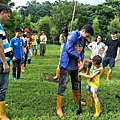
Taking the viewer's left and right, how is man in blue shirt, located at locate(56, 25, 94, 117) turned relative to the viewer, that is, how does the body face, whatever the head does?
facing the viewer and to the right of the viewer

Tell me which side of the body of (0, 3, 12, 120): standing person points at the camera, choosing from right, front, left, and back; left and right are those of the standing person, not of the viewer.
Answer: right

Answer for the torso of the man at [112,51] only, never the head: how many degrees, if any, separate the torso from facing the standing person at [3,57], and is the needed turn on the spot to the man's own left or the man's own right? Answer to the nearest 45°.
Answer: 0° — they already face them

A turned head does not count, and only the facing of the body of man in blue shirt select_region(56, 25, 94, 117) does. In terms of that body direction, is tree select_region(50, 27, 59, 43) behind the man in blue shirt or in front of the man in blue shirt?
behind

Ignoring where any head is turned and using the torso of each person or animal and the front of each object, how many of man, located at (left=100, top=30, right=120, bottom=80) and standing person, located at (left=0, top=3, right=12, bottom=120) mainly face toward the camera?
1

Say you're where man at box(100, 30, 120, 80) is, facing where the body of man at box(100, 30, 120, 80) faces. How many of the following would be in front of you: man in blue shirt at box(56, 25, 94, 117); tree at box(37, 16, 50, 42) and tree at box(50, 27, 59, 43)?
1

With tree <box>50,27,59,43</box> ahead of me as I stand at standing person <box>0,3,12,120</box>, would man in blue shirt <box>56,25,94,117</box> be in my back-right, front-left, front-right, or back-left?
front-right

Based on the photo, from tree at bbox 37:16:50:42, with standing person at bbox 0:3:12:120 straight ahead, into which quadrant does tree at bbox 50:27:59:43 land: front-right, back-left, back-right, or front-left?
front-left

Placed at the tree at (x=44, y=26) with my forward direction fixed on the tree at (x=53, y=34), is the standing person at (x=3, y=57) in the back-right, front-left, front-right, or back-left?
front-right

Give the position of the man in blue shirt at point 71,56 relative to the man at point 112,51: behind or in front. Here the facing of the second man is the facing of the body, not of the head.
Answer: in front

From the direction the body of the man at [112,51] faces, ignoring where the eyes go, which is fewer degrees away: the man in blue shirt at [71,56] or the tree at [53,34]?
the man in blue shirt

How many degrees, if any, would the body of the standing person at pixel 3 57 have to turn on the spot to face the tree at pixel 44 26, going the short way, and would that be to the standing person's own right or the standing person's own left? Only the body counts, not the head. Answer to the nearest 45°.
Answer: approximately 90° to the standing person's own left

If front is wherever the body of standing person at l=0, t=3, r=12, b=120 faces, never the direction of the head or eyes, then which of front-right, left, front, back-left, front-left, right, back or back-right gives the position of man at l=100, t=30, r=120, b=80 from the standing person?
front-left

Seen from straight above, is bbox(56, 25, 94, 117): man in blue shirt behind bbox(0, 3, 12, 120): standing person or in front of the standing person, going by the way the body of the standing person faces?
in front

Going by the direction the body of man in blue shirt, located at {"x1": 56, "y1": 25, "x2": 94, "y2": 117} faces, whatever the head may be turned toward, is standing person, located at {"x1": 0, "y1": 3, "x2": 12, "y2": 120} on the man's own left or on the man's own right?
on the man's own right
